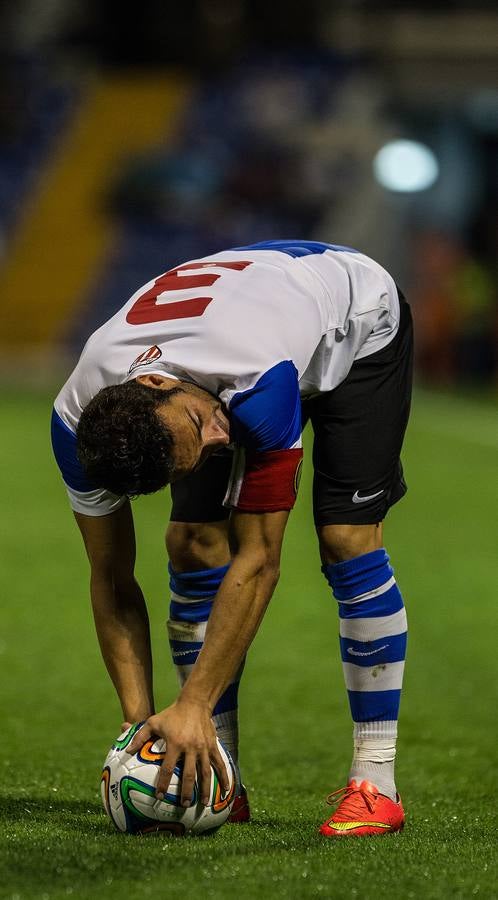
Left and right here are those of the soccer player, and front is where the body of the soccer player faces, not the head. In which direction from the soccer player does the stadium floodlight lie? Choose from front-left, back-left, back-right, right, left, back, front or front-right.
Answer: back-right

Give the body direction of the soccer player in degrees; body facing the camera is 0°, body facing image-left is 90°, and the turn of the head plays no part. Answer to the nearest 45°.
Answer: approximately 45°
